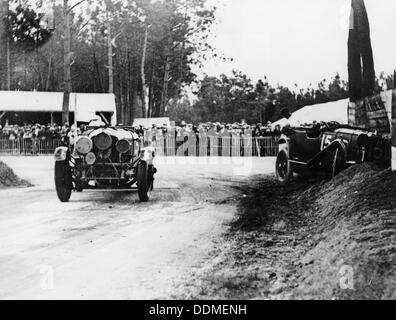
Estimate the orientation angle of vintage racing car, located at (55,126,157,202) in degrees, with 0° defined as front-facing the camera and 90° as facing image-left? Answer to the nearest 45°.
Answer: approximately 0°

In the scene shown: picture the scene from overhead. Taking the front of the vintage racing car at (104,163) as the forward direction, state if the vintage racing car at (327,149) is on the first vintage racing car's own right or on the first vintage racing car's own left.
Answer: on the first vintage racing car's own left
